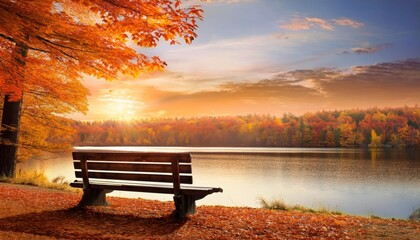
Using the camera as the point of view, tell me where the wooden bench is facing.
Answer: facing away from the viewer and to the right of the viewer
